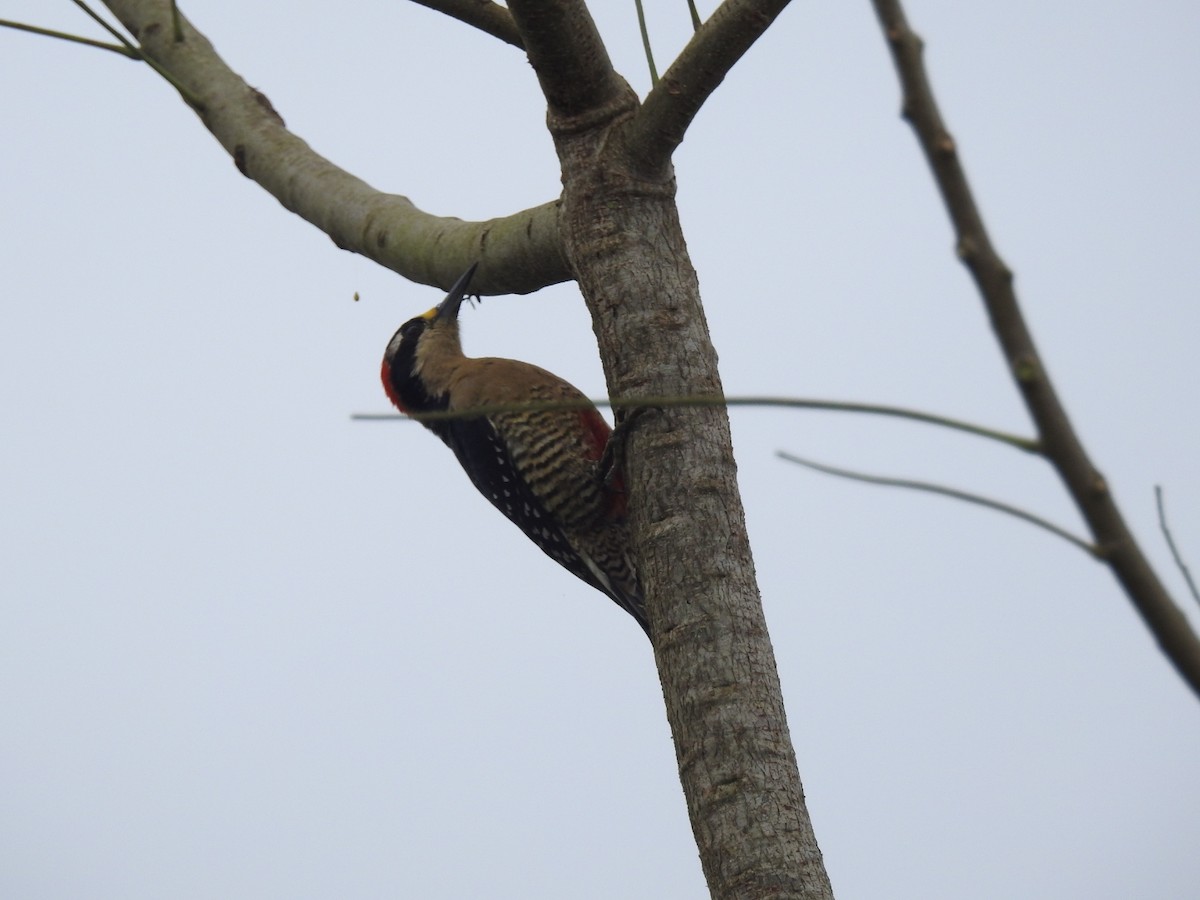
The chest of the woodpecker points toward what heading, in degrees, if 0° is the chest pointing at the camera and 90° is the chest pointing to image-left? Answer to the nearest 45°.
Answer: approximately 270°
